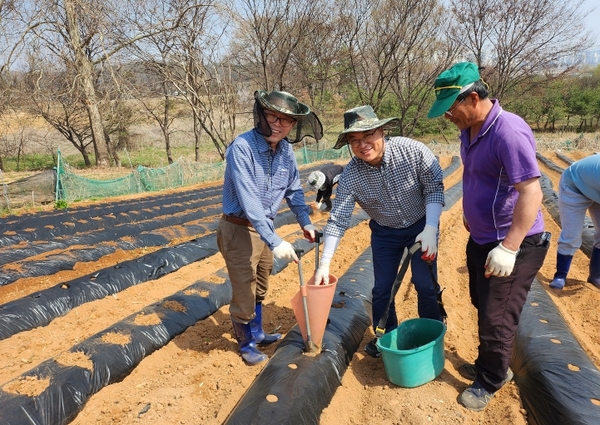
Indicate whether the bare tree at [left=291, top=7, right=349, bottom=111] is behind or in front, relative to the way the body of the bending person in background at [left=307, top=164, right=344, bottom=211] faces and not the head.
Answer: behind

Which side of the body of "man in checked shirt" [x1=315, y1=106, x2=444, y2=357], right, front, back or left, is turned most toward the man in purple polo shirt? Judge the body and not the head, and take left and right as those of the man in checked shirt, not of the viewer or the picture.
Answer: left

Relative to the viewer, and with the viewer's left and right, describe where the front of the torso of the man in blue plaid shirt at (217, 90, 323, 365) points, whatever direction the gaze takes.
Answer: facing the viewer and to the right of the viewer

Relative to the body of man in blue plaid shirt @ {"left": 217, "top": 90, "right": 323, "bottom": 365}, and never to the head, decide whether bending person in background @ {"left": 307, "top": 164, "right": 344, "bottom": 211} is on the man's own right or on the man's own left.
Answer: on the man's own left

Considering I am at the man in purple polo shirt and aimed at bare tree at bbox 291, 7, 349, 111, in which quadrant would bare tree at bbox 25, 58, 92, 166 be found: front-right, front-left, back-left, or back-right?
front-left

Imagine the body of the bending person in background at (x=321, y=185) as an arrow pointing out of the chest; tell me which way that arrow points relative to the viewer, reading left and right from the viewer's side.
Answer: facing the viewer and to the left of the viewer

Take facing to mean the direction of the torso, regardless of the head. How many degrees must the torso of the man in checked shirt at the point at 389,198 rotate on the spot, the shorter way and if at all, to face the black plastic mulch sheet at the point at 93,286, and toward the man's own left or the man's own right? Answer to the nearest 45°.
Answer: approximately 45° to the man's own right

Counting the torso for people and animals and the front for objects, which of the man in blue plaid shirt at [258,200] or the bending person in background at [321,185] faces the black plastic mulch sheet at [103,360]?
the bending person in background

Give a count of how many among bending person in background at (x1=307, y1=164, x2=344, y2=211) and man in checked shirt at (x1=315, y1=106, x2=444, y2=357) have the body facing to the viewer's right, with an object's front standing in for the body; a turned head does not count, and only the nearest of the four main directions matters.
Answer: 0

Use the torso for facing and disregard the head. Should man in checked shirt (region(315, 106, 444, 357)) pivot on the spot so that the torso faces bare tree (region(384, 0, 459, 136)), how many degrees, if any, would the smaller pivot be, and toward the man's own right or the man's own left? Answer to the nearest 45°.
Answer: approximately 135° to the man's own right

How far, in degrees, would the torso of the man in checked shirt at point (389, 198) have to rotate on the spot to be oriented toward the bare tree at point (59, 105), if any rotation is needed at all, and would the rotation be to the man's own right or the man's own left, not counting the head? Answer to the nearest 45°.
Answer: approximately 90° to the man's own right

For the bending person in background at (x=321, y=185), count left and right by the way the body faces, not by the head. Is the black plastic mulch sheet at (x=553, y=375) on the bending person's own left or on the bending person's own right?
on the bending person's own left

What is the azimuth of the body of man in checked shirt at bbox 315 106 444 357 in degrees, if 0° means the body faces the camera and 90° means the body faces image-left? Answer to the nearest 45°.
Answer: approximately 45°

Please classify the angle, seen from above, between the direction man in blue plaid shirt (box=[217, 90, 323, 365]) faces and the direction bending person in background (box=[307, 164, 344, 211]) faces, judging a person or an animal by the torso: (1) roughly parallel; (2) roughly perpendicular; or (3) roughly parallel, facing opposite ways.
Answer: roughly perpendicular

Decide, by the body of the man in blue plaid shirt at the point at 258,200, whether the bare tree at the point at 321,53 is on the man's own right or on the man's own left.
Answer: on the man's own left

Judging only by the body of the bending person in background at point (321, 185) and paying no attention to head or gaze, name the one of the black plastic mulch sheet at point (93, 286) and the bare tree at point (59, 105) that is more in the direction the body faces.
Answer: the black plastic mulch sheet

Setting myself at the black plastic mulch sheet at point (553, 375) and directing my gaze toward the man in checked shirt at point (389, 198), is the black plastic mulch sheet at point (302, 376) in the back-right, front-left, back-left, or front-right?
front-left

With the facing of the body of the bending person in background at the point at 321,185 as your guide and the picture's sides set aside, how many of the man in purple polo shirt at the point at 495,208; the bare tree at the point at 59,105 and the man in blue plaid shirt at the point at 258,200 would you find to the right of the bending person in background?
1
